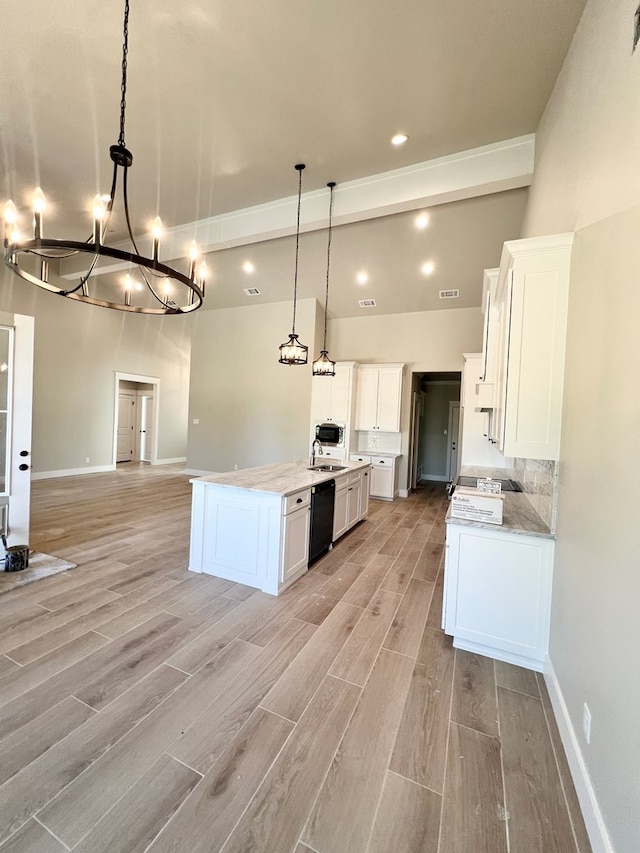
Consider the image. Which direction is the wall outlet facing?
to the viewer's left

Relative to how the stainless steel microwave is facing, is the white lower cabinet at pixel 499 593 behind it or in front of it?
in front

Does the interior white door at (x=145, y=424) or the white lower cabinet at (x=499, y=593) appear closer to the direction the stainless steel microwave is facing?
the white lower cabinet

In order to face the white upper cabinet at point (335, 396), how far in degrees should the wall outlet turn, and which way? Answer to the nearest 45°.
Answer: approximately 45° to its right

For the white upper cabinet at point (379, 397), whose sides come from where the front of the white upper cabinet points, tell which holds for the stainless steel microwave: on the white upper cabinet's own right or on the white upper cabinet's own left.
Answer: on the white upper cabinet's own right

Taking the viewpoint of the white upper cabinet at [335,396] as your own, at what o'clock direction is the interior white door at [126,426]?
The interior white door is roughly at 4 o'clock from the white upper cabinet.

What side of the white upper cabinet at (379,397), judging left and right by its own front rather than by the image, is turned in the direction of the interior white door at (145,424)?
right

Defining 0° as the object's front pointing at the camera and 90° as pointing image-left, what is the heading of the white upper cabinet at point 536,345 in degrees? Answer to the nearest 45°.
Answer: approximately 90°

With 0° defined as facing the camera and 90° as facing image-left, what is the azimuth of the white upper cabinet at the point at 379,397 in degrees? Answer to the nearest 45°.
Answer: approximately 0°

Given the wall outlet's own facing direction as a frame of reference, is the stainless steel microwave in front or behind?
in front

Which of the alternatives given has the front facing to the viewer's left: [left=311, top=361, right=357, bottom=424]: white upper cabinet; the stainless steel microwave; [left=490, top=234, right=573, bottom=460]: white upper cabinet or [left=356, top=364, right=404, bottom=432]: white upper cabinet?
[left=490, top=234, right=573, bottom=460]: white upper cabinet

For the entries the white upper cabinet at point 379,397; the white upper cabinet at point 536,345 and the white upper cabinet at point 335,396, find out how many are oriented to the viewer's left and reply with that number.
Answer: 1

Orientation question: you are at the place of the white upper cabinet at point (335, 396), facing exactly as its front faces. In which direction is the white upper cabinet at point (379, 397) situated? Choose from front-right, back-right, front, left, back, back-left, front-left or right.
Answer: left
